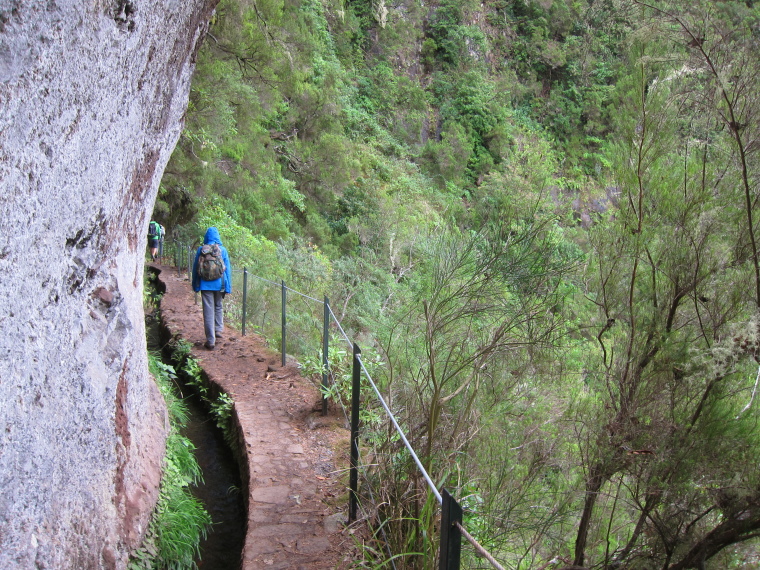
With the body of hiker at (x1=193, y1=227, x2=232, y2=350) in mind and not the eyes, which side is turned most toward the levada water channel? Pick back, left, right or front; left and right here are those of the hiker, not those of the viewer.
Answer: back

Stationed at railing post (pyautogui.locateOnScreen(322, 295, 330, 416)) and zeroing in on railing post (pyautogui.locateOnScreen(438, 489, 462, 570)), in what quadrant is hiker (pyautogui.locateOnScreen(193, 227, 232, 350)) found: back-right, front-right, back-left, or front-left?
back-right

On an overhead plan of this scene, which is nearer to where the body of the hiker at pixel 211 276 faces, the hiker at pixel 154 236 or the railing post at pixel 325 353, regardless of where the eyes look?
the hiker

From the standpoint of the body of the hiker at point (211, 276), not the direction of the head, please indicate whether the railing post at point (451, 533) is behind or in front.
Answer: behind

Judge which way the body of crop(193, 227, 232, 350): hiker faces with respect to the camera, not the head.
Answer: away from the camera

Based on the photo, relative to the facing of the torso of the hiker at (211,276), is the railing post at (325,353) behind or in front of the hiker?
behind

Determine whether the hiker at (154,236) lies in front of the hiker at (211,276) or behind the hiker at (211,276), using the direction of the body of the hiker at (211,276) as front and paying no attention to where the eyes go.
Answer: in front
